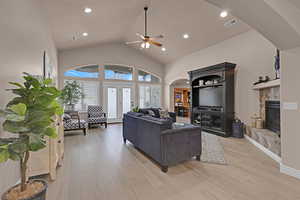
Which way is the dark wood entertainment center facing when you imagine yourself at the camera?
facing the viewer and to the left of the viewer

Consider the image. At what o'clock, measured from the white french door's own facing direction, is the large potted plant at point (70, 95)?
The large potted plant is roughly at 2 o'clock from the white french door.

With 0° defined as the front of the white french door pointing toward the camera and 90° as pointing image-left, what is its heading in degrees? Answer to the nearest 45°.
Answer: approximately 0°

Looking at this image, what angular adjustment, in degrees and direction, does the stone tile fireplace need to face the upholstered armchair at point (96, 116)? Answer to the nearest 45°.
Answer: approximately 45° to its right

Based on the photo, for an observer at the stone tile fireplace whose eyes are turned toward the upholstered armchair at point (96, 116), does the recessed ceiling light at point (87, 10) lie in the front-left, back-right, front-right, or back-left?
front-left

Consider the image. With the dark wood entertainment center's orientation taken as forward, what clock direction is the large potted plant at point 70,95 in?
The large potted plant is roughly at 1 o'clock from the dark wood entertainment center.

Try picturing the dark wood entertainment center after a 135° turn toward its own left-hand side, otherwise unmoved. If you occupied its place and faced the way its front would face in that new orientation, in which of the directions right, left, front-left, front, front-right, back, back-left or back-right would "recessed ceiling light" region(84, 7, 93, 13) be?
back-right

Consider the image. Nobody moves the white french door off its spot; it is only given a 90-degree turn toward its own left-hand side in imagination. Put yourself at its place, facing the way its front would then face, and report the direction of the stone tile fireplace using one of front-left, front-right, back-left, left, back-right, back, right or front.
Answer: front-right

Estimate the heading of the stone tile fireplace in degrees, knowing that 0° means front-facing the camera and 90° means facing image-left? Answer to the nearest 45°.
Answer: approximately 45°

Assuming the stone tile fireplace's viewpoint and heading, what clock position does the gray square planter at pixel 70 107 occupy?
The gray square planter is roughly at 1 o'clock from the stone tile fireplace.

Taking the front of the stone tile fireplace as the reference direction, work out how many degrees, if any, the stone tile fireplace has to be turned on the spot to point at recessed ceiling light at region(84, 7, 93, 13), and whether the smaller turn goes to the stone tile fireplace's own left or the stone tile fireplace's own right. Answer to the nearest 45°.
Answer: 0° — it already faces it

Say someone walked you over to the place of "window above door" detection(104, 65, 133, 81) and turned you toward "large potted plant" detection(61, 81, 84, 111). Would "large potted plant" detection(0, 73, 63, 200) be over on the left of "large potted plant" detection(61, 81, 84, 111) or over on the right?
left

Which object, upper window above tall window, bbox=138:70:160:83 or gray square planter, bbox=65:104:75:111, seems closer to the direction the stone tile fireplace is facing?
the gray square planter

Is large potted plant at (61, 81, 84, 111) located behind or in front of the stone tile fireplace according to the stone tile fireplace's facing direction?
in front

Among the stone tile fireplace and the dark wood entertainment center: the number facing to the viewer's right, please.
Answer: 0

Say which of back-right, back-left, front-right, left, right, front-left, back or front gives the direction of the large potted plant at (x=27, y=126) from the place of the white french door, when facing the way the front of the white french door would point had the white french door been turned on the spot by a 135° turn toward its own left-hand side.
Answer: back-right
